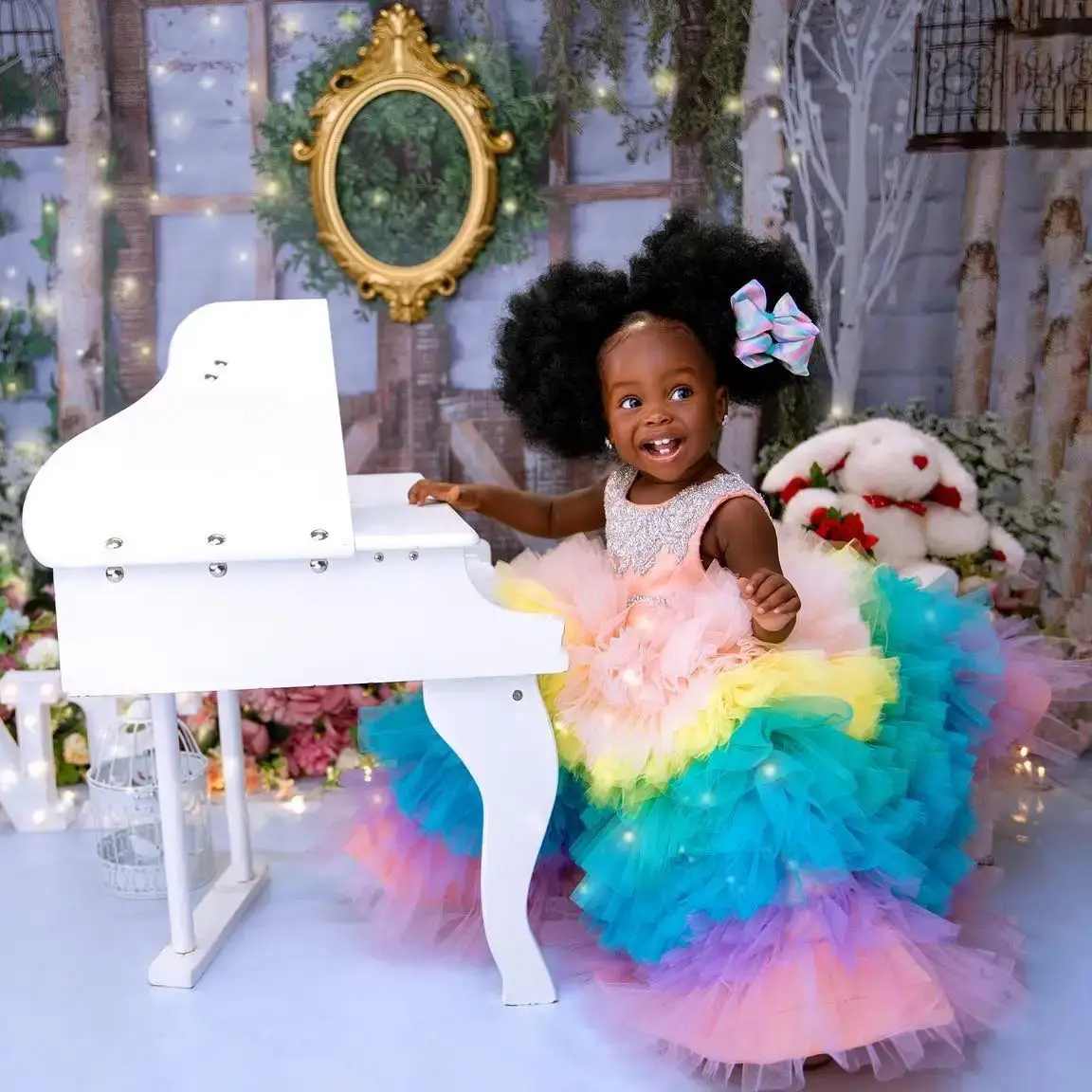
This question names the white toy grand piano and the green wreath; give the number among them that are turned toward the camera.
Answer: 1

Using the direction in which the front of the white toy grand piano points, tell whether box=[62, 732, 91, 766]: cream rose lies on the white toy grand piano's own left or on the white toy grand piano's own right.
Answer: on the white toy grand piano's own left

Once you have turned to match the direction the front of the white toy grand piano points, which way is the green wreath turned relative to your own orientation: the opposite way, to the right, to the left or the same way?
to the right

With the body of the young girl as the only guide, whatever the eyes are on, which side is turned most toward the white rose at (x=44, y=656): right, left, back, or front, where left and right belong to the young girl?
right

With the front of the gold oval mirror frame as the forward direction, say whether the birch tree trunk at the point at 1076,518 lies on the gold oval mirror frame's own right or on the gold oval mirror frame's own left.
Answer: on the gold oval mirror frame's own left

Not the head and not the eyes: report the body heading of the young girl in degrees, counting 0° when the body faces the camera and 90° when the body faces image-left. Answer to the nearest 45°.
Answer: approximately 45°

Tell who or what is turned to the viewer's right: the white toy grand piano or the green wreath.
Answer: the white toy grand piano

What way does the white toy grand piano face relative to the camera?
to the viewer's right

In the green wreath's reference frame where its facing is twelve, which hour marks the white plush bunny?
The white plush bunny is roughly at 10 o'clock from the green wreath.

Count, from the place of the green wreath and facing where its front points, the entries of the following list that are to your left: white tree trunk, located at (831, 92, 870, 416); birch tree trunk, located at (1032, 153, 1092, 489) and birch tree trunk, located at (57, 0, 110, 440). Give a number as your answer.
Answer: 2
